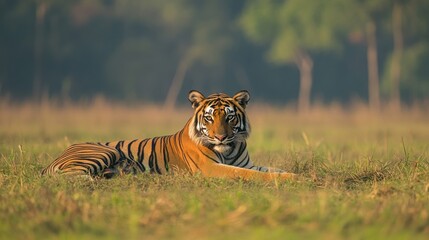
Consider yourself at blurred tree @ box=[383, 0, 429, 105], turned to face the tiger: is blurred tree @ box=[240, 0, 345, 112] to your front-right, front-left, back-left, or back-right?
front-right

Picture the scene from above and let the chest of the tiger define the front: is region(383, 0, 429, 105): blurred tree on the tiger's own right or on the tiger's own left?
on the tiger's own left

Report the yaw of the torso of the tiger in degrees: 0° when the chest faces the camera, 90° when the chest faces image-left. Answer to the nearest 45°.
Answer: approximately 270°

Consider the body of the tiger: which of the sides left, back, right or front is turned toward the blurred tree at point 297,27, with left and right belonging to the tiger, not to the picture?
left

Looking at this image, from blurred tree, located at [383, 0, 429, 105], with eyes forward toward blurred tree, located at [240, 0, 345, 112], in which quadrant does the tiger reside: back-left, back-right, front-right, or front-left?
front-left
